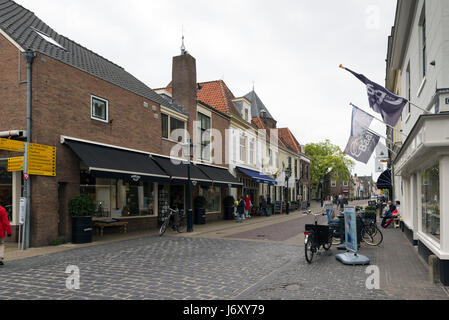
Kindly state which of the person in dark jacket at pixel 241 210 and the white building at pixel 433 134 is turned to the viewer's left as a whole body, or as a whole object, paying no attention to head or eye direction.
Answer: the white building

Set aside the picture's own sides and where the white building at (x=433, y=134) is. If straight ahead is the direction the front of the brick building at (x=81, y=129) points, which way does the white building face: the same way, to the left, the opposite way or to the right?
the opposite way

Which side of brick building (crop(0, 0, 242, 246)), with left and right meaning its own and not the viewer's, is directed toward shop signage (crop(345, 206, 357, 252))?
front

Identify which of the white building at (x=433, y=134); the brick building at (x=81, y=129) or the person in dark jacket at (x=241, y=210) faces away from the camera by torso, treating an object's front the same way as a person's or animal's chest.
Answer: the person in dark jacket

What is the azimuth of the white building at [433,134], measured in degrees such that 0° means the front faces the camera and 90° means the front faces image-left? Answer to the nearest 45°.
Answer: approximately 90°

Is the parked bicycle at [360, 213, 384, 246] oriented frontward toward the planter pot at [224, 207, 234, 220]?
no

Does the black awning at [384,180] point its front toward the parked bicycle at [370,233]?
no

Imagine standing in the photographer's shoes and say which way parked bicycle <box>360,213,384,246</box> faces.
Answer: facing the viewer and to the right of the viewer
